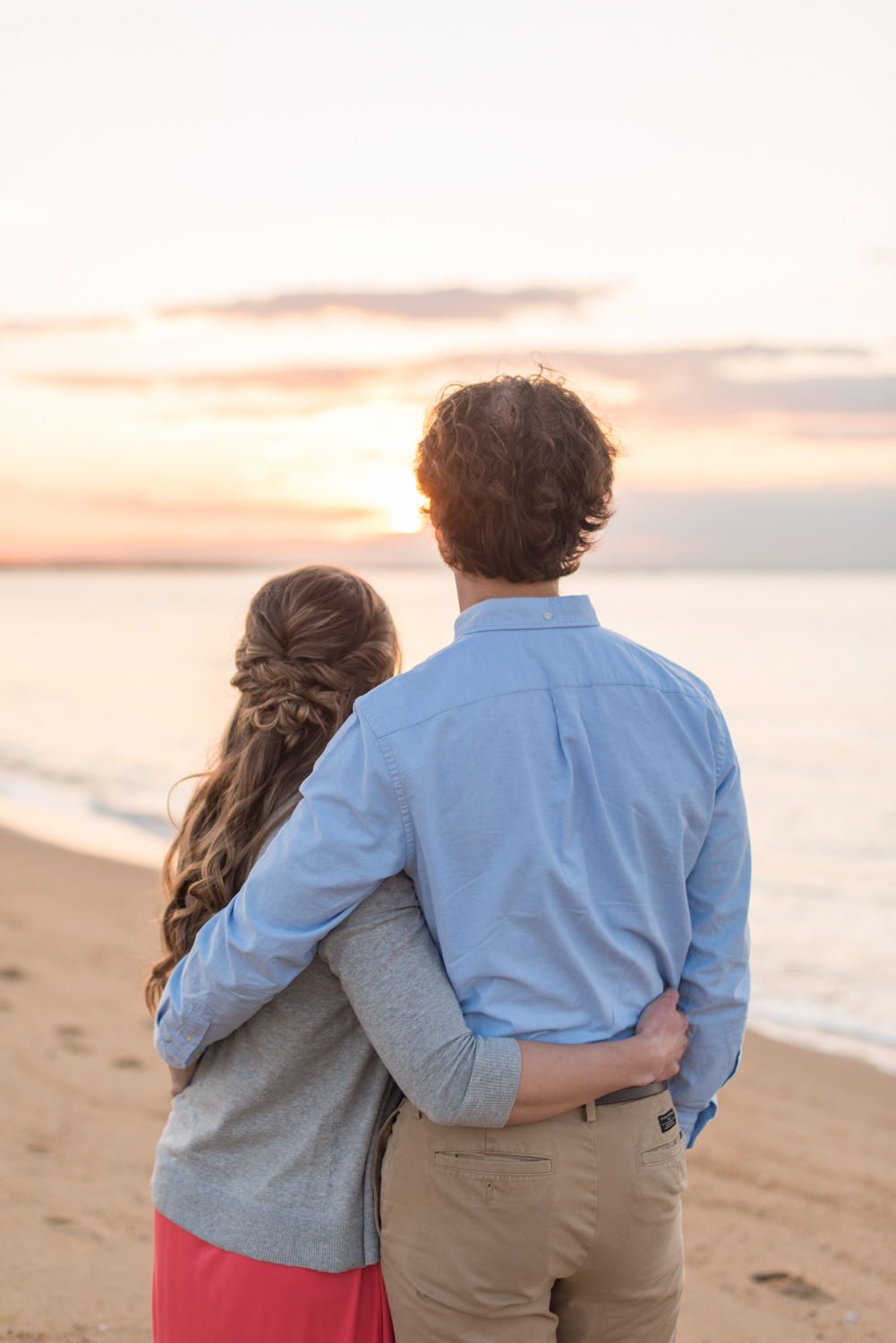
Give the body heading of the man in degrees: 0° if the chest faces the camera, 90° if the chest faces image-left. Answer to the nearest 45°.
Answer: approximately 180°

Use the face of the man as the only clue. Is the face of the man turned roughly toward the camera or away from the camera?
away from the camera
